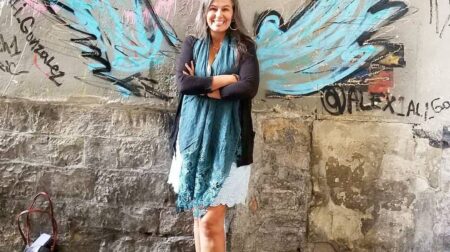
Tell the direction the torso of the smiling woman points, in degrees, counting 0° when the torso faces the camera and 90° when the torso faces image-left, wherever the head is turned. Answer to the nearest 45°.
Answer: approximately 0°
